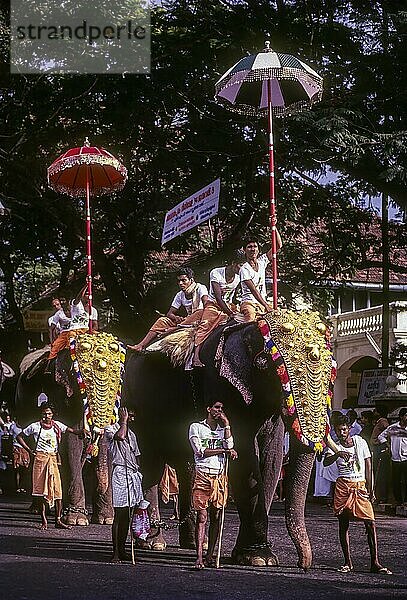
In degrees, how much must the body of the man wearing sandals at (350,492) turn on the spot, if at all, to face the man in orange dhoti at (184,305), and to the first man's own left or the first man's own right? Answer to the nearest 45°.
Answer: approximately 135° to the first man's own right

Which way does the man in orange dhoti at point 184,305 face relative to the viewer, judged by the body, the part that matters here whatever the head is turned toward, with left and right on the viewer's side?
facing the viewer and to the left of the viewer

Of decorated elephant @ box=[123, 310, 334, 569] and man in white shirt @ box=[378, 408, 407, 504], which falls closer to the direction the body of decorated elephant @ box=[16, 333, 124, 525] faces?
the decorated elephant

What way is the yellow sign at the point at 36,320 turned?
toward the camera

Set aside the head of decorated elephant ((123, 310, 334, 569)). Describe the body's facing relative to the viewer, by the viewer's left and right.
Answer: facing the viewer and to the right of the viewer

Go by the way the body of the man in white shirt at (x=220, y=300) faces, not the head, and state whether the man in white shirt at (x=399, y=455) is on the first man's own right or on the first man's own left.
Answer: on the first man's own left

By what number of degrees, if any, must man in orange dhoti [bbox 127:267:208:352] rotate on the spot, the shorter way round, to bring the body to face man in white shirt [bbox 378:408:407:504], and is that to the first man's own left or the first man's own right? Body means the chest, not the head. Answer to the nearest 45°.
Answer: approximately 180°

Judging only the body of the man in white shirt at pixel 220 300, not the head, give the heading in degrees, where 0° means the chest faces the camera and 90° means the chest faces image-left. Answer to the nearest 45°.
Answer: approximately 315°

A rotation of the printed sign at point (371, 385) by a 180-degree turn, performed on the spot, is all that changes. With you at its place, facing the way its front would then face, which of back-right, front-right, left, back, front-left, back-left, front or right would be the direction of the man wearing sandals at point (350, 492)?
back

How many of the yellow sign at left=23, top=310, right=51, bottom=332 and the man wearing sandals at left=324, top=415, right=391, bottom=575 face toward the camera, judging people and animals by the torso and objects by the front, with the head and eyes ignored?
2

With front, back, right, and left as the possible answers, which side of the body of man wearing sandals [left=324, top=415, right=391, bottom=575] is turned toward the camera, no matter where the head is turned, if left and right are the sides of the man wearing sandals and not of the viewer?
front

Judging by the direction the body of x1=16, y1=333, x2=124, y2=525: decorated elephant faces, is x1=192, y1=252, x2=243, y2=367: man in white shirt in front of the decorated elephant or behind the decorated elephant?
in front

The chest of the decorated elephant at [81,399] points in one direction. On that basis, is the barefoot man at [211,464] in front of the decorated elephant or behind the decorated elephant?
in front

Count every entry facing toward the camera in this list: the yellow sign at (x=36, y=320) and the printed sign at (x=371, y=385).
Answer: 2
